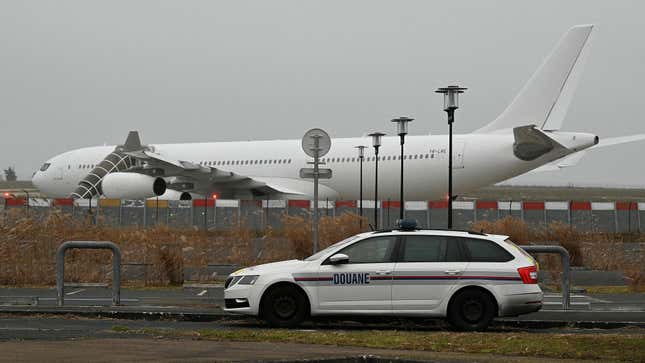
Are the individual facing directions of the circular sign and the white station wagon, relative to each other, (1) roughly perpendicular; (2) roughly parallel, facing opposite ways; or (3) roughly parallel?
roughly perpendicular

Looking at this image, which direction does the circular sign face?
away from the camera

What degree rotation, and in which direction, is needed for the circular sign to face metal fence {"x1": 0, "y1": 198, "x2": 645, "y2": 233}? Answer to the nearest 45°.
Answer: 0° — it already faces it

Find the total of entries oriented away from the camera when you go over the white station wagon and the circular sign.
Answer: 1

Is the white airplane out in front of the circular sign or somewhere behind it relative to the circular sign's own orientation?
in front

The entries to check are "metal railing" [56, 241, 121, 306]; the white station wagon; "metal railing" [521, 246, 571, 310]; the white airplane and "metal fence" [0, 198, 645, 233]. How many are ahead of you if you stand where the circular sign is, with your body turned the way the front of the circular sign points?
2

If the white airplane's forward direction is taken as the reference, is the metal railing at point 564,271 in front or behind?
behind

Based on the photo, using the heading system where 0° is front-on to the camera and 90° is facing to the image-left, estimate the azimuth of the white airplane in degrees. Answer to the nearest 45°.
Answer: approximately 135°

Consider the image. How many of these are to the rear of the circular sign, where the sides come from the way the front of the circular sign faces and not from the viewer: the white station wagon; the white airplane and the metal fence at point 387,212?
1

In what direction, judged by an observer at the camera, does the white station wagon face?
facing to the left of the viewer

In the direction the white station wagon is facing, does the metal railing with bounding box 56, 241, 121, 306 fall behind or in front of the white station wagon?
in front

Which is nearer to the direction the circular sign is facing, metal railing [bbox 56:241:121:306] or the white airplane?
the white airplane

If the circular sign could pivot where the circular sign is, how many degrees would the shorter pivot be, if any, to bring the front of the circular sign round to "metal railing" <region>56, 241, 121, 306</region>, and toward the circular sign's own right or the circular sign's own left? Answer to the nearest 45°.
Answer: approximately 135° to the circular sign's own left

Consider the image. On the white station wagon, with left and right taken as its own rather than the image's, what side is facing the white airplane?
right

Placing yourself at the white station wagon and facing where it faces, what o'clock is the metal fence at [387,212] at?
The metal fence is roughly at 3 o'clock from the white station wagon.
